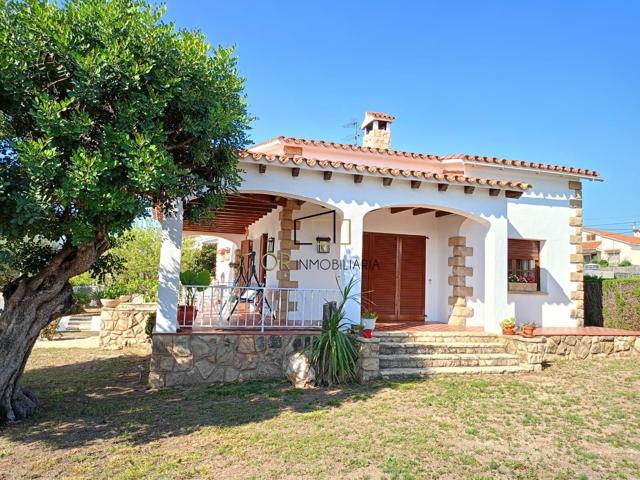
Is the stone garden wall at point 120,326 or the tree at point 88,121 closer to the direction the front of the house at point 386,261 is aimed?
the tree

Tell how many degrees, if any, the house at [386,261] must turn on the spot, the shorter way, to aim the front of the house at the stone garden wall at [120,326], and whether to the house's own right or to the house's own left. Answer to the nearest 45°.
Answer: approximately 90° to the house's own right

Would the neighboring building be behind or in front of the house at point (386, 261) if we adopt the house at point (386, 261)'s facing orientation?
behind

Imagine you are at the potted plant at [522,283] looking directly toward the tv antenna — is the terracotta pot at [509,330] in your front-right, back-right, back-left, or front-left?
back-left

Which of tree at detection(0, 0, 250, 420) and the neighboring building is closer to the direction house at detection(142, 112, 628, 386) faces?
the tree

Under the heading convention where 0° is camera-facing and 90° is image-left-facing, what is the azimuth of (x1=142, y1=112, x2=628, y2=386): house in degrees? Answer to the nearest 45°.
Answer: approximately 0°
